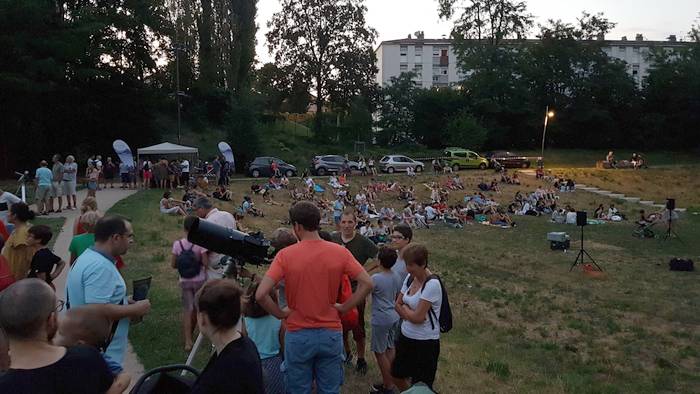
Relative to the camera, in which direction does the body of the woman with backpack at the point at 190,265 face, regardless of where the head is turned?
away from the camera

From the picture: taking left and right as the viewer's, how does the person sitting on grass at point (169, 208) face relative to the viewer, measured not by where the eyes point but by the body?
facing to the right of the viewer

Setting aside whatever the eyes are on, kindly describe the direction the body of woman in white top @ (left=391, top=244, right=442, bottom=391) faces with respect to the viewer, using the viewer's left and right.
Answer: facing the viewer and to the left of the viewer

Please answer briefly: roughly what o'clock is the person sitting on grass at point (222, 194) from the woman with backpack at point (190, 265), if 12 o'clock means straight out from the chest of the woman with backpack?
The person sitting on grass is roughly at 12 o'clock from the woman with backpack.

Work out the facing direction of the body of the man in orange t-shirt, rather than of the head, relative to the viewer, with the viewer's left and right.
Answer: facing away from the viewer

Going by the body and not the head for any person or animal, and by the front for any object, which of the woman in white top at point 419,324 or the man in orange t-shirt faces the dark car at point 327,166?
the man in orange t-shirt

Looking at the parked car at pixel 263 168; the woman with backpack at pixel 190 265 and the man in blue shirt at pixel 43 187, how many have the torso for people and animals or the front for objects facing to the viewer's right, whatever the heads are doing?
1

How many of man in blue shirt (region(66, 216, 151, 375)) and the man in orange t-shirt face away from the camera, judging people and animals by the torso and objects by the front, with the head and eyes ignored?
1

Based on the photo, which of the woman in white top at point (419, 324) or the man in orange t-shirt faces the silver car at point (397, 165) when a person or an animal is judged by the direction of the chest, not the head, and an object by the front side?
the man in orange t-shirt

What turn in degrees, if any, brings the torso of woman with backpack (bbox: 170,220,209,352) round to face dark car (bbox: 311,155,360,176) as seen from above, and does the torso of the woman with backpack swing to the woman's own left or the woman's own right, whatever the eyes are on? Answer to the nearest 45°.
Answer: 0° — they already face it

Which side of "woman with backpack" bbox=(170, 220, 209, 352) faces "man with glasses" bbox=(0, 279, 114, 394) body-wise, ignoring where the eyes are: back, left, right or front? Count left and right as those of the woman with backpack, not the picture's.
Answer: back

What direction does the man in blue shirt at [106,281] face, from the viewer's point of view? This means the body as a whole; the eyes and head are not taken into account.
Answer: to the viewer's right
